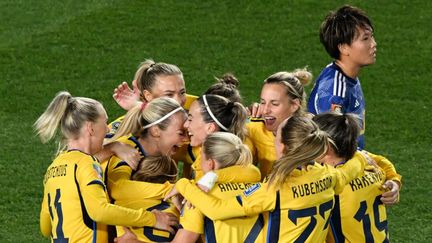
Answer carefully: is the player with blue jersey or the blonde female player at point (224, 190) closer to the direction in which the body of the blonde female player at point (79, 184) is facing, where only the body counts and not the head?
the player with blue jersey

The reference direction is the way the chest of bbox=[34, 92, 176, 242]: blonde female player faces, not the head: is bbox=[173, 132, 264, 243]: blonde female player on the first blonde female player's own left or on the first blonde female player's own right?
on the first blonde female player's own right

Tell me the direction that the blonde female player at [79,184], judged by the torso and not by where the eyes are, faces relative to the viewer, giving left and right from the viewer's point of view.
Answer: facing away from the viewer and to the right of the viewer

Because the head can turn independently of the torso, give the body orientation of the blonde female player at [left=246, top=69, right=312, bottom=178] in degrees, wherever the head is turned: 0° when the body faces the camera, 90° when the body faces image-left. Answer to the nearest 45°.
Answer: approximately 45°

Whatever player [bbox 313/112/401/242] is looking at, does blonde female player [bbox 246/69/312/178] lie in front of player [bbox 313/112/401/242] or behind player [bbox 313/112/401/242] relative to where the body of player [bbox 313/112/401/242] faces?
in front

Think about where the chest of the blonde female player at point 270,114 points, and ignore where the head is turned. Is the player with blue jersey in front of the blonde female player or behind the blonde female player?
behind

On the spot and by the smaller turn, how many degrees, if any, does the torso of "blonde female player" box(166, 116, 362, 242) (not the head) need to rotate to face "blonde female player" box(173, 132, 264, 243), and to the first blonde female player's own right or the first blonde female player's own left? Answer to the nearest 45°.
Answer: approximately 45° to the first blonde female player's own left

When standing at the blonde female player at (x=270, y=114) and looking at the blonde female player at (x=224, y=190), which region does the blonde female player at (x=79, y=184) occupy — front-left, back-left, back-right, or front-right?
front-right

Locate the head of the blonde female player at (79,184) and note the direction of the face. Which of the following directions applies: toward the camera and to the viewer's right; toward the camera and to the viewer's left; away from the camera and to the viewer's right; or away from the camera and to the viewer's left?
away from the camera and to the viewer's right

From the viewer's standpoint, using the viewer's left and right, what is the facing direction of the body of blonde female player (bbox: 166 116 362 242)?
facing away from the viewer and to the left of the viewer

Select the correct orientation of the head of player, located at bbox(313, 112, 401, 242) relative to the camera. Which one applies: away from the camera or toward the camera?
away from the camera
